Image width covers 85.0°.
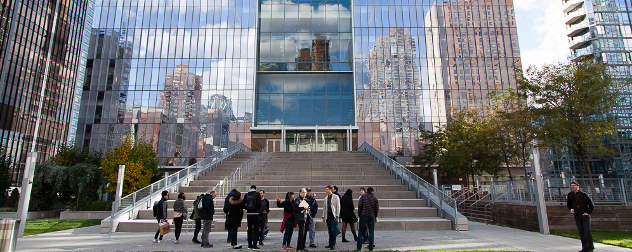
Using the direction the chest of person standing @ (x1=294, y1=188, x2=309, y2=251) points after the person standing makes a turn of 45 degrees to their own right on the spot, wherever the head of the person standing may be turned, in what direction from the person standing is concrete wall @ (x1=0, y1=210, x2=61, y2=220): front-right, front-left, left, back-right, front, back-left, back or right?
back-right

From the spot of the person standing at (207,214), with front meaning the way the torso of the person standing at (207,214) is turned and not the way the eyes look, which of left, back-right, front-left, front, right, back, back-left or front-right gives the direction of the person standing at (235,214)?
front-right

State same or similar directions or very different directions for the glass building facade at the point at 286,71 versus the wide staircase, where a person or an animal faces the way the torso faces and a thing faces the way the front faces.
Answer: same or similar directions

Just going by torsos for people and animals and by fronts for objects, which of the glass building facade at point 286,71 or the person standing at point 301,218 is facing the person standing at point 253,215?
the glass building facade

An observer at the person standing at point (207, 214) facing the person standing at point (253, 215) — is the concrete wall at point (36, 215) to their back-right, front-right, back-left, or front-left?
back-left

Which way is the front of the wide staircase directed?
toward the camera

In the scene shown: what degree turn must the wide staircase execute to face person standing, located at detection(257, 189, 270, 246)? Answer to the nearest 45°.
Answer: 0° — it already faces them

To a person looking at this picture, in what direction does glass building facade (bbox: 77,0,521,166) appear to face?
facing the viewer

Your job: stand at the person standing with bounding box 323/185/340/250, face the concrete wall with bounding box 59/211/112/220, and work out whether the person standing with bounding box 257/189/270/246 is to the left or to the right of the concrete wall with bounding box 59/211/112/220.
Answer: left

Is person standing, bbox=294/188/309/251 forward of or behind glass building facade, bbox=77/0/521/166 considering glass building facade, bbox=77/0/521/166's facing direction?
forward
